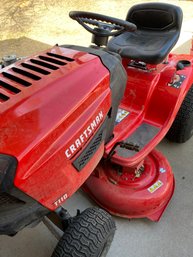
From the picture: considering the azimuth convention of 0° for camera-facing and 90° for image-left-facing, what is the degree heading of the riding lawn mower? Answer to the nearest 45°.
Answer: approximately 45°
